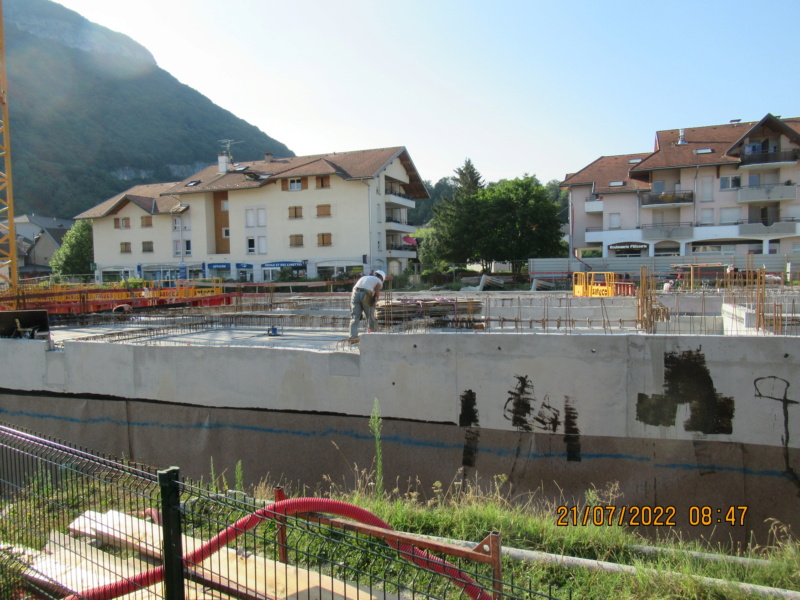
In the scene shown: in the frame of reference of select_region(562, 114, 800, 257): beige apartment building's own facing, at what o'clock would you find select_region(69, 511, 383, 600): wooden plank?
The wooden plank is roughly at 12 o'clock from the beige apartment building.

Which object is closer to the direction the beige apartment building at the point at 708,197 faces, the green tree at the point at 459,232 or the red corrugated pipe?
the red corrugated pipe

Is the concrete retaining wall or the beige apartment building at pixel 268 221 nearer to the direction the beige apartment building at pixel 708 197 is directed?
the concrete retaining wall

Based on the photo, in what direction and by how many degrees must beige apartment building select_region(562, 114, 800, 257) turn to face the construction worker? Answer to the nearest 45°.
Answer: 0° — it already faces them

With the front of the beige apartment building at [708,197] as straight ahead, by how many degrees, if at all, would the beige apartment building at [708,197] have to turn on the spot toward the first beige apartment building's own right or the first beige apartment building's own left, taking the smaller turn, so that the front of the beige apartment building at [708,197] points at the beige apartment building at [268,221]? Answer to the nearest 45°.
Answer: approximately 90° to the first beige apartment building's own right

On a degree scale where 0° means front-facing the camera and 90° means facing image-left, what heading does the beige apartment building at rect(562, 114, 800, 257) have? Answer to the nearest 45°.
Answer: approximately 0°

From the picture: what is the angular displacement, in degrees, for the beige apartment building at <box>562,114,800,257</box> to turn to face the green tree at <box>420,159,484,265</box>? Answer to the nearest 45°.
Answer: approximately 90° to its right

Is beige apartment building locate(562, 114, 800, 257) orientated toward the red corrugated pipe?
yes

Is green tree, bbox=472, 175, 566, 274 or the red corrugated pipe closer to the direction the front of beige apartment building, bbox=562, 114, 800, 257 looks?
the red corrugated pipe
